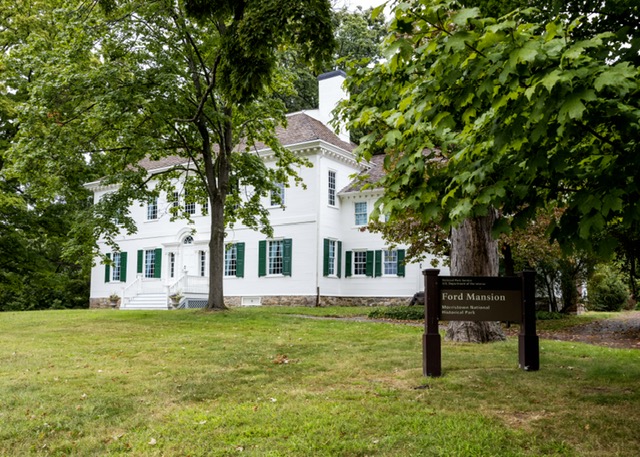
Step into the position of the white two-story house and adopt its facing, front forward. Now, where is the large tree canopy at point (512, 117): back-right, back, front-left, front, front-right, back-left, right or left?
front-left

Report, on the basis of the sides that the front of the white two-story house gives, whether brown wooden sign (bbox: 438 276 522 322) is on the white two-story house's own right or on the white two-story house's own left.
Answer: on the white two-story house's own left

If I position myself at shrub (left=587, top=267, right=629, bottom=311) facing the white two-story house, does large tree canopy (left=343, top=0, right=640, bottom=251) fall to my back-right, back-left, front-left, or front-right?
front-left

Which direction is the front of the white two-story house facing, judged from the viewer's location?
facing the viewer and to the left of the viewer

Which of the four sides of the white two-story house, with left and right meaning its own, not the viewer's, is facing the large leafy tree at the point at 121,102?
front

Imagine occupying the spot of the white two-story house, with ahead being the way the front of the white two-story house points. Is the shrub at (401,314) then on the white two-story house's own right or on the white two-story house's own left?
on the white two-story house's own left

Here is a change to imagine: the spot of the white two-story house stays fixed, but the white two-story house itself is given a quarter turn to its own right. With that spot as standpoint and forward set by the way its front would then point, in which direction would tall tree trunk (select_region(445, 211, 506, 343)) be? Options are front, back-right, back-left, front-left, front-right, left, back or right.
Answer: back-left

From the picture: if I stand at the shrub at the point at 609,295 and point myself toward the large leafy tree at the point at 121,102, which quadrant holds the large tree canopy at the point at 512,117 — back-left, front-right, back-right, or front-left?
front-left

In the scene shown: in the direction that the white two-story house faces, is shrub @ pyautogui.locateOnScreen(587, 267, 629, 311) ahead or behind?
behind
